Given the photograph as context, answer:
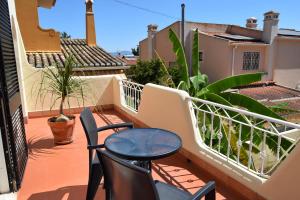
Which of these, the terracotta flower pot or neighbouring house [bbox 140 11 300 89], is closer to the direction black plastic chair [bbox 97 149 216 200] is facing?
the neighbouring house

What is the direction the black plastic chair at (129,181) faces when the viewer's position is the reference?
facing away from the viewer and to the right of the viewer

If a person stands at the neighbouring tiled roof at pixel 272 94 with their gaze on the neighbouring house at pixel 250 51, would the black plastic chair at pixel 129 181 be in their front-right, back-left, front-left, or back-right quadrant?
back-left

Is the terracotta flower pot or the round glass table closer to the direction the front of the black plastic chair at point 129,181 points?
the round glass table

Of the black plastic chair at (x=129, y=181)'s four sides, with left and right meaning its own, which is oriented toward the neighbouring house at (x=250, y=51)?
front

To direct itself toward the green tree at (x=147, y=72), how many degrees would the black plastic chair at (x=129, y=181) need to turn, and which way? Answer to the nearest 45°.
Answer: approximately 45° to its left

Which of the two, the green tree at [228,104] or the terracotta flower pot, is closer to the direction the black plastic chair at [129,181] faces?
the green tree

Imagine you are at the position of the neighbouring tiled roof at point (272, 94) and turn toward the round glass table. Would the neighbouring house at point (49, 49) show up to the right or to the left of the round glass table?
right

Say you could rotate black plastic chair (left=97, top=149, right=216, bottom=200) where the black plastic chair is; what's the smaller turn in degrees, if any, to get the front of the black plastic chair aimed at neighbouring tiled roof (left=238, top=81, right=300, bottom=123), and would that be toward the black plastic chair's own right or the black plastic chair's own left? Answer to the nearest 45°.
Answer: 0° — it already faces it

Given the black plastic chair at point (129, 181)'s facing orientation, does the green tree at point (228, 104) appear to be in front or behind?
in front

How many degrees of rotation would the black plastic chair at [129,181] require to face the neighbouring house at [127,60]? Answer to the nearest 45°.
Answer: approximately 45° to its left
